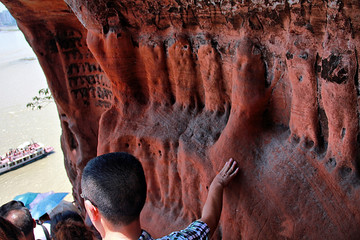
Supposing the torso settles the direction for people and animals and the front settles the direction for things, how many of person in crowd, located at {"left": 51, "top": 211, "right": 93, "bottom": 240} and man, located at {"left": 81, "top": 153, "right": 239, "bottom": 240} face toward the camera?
0

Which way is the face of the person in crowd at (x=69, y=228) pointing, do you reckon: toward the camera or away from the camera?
away from the camera

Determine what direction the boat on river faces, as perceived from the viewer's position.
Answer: facing away from the viewer and to the right of the viewer

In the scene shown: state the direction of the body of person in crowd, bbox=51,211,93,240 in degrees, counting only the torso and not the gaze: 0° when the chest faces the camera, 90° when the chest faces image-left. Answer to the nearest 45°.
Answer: approximately 180°

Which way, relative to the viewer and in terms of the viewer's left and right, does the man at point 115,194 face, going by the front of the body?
facing away from the viewer and to the left of the viewer
